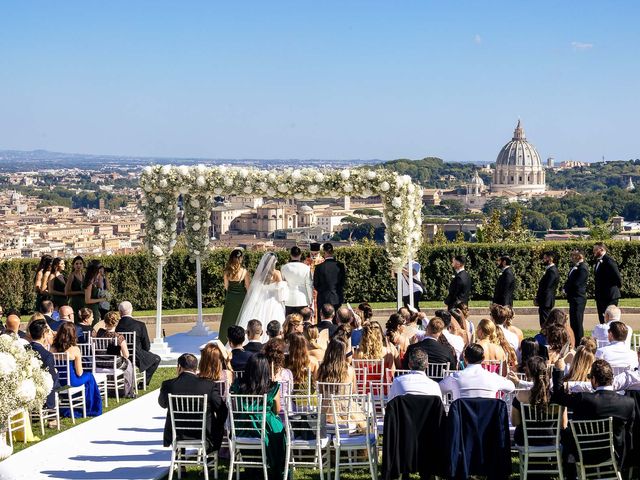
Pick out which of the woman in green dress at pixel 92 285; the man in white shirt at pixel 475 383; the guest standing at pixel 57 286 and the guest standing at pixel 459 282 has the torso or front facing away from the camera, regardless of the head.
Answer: the man in white shirt

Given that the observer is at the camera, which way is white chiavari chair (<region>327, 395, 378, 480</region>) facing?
facing away from the viewer

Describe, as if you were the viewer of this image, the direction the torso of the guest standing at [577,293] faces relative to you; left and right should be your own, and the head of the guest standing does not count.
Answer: facing to the left of the viewer

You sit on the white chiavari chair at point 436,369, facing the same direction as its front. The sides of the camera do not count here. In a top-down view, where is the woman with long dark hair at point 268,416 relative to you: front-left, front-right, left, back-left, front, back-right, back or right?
back-left

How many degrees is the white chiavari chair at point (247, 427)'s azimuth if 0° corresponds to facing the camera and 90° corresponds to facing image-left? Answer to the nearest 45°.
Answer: approximately 180°

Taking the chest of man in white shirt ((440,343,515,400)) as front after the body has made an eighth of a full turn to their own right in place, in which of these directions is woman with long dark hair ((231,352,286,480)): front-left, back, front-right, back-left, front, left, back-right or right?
back-left

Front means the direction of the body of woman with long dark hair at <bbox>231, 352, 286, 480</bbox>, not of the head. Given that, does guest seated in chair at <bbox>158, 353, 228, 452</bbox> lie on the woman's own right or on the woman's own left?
on the woman's own left

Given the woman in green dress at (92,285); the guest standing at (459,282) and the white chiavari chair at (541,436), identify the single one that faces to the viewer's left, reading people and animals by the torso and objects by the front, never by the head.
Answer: the guest standing

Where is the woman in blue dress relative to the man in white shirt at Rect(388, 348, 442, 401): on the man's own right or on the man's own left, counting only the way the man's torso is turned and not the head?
on the man's own left

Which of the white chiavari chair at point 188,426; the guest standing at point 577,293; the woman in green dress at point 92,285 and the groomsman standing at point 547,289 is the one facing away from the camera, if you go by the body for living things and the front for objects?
the white chiavari chair

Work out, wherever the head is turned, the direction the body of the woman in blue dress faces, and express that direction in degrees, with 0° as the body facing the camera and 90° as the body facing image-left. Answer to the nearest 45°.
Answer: approximately 225°

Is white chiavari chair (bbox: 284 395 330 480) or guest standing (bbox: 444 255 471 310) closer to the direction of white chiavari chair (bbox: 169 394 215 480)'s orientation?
the guest standing

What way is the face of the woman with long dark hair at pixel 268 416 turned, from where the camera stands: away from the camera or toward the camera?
away from the camera

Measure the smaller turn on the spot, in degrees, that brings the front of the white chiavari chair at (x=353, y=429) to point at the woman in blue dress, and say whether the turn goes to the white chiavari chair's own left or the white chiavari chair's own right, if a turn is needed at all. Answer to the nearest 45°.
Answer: approximately 45° to the white chiavari chair's own left

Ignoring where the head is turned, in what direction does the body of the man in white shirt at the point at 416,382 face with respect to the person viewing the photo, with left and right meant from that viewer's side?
facing away from the viewer

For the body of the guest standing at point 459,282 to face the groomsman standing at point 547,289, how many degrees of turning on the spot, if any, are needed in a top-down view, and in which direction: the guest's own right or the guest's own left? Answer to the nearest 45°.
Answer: approximately 180°
